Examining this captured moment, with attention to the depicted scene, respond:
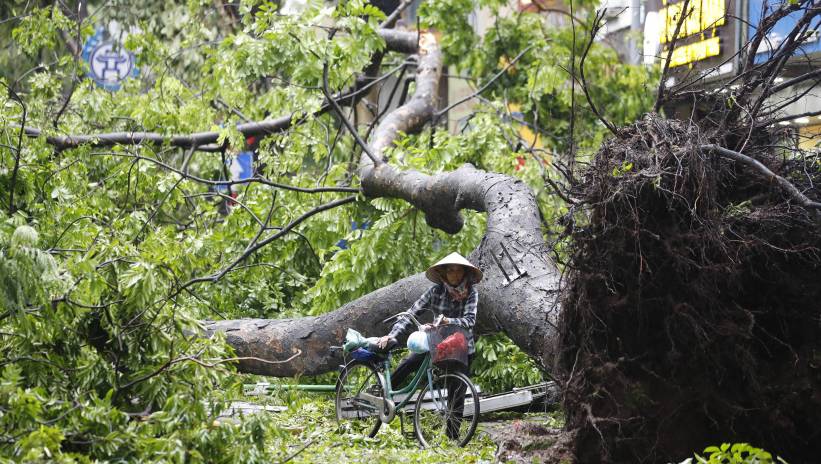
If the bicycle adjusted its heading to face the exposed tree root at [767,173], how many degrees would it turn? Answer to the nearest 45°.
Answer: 0° — it already faces it

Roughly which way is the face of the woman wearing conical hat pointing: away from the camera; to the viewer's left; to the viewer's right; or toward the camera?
toward the camera

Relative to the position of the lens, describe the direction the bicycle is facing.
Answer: facing the viewer and to the right of the viewer
